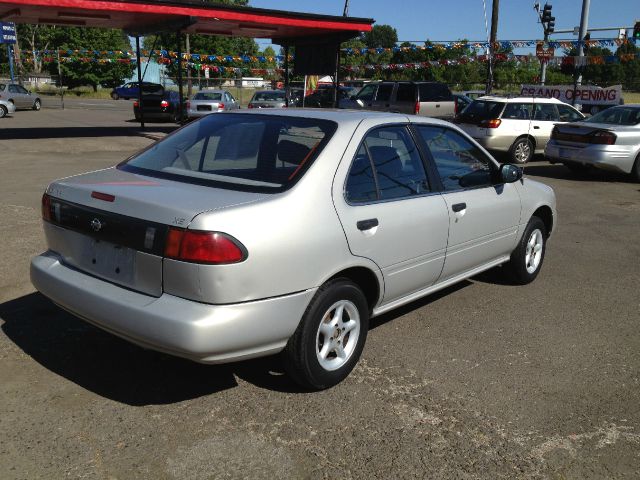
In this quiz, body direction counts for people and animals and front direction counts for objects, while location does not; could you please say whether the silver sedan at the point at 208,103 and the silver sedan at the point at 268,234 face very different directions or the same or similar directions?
same or similar directions

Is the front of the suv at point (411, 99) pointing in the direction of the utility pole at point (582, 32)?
no

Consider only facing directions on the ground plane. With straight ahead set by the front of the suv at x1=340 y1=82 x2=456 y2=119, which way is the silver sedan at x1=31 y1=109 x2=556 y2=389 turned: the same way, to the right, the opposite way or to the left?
to the right

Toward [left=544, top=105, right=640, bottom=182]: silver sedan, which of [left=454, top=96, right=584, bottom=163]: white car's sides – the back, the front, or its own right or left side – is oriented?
right

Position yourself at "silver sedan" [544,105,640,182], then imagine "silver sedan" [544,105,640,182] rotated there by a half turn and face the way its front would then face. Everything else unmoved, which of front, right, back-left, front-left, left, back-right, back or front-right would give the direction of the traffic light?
back-right

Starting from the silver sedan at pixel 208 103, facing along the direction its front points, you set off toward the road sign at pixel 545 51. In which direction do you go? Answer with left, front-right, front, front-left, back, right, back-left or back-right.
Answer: front-right

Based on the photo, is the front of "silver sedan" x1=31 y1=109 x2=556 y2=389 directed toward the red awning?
no

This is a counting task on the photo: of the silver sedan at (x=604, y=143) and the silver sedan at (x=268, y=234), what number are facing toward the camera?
0

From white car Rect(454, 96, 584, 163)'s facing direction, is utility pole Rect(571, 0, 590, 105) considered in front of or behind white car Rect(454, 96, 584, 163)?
in front

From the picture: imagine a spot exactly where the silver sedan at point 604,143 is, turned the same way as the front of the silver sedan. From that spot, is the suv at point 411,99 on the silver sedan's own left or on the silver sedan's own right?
on the silver sedan's own left

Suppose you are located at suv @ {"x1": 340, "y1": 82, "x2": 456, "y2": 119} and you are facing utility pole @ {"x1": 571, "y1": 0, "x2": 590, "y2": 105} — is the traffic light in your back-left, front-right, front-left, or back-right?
front-left

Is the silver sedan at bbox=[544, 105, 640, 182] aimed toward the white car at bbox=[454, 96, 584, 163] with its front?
no

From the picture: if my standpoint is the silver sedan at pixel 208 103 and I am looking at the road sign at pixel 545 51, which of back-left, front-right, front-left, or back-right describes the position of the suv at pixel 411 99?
front-right

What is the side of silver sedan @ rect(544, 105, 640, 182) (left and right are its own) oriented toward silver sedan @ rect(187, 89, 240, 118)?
left

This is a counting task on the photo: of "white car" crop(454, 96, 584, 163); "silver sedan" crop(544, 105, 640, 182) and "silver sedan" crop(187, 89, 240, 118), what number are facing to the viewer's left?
0

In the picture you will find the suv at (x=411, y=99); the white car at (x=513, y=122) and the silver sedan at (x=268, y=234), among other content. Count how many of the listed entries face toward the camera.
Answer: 0

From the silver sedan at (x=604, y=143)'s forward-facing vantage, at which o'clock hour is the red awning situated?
The red awning is roughly at 8 o'clock from the silver sedan.

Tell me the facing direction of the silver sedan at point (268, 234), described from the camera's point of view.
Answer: facing away from the viewer and to the right of the viewer
